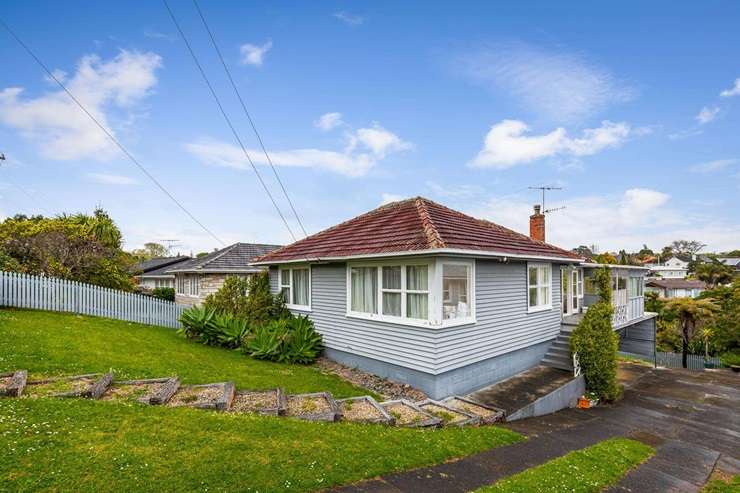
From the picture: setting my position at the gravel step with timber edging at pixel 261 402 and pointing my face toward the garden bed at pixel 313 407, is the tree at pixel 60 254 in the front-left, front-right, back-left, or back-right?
back-left

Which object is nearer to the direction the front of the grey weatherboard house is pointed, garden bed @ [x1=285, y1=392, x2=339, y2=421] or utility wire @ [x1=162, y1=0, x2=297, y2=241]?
the garden bed

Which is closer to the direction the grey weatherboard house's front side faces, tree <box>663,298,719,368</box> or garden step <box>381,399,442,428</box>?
the garden step

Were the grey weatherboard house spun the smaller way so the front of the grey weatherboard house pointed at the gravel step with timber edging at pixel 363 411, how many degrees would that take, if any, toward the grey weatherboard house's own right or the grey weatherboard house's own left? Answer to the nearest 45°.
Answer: approximately 45° to the grey weatherboard house's own right

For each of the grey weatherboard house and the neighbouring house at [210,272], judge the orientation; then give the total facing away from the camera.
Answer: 0

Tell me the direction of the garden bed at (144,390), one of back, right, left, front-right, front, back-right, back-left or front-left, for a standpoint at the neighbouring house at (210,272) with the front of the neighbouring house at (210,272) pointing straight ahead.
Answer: front-left

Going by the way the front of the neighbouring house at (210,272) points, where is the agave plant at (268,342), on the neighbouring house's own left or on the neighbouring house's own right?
on the neighbouring house's own left

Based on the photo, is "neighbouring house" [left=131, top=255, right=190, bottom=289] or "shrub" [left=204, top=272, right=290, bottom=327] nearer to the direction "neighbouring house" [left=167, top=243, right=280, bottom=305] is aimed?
the shrub

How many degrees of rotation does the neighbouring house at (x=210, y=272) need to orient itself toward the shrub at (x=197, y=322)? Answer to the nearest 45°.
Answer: approximately 45° to its left

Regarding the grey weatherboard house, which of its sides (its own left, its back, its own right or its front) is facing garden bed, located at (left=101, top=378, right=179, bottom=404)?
right

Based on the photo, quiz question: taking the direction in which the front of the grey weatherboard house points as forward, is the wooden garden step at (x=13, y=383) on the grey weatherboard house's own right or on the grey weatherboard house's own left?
on the grey weatherboard house's own right

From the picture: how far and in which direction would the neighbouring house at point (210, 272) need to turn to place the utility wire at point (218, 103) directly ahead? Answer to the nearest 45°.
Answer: approximately 45° to its left

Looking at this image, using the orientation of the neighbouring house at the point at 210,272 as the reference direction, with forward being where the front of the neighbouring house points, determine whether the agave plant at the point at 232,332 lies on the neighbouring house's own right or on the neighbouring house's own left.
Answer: on the neighbouring house's own left
